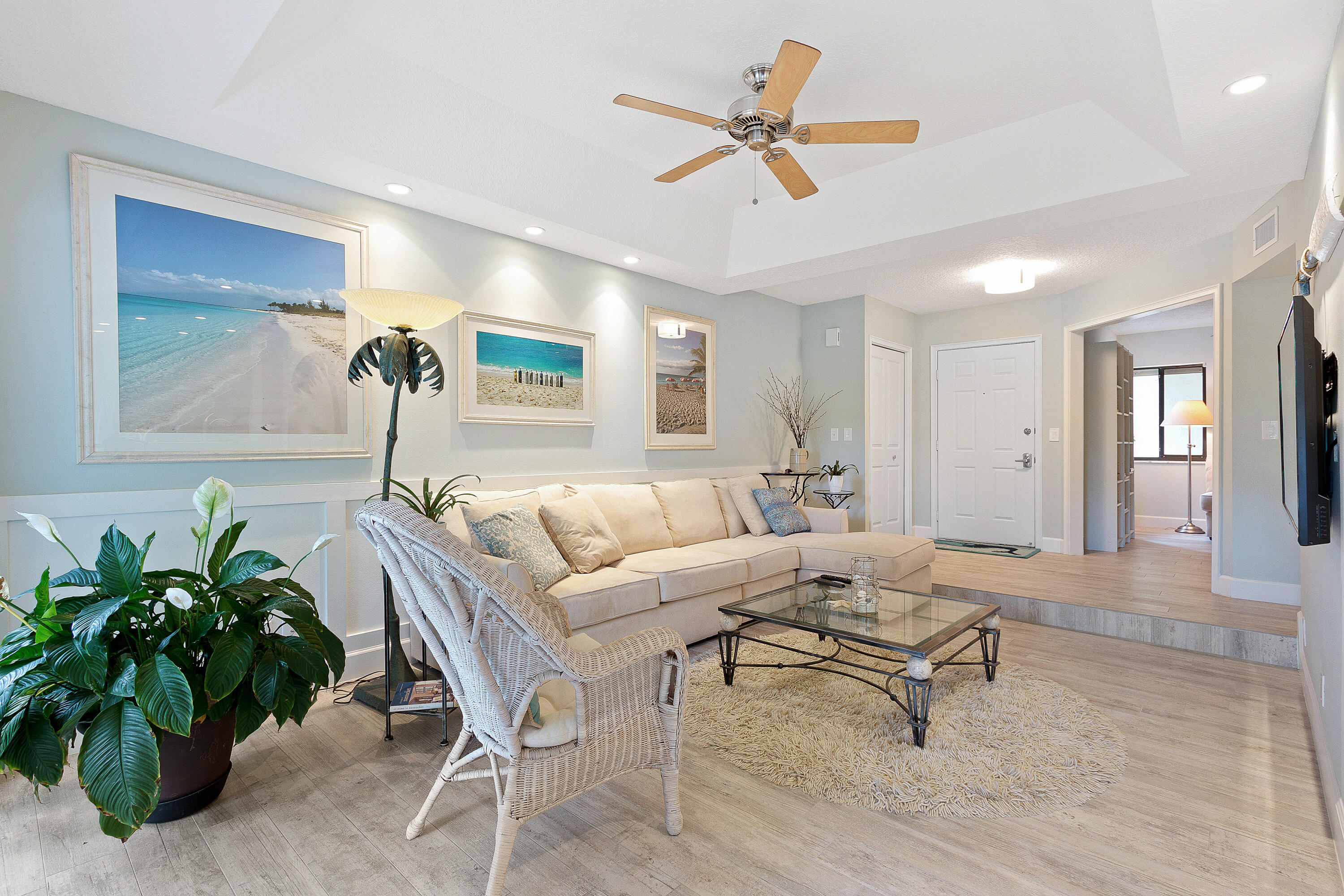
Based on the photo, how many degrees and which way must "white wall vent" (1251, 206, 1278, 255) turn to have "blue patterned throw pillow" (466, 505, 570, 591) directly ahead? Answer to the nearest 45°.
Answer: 0° — it already faces it

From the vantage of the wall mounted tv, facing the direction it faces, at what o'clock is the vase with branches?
The vase with branches is roughly at 1 o'clock from the wall mounted tv.

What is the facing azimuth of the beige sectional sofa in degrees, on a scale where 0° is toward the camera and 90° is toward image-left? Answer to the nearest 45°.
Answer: approximately 315°

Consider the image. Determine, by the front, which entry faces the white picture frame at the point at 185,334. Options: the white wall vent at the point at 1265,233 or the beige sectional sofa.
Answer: the white wall vent

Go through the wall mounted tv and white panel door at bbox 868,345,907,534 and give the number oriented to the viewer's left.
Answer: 1

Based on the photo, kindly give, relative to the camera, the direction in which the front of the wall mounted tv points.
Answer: facing to the left of the viewer

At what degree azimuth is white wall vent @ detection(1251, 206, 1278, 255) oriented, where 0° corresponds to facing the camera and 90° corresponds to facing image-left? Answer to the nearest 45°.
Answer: approximately 45°

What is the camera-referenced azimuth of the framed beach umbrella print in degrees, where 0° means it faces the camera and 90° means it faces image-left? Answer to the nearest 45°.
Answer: approximately 315°

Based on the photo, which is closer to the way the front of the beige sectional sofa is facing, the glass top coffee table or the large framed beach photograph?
the glass top coffee table

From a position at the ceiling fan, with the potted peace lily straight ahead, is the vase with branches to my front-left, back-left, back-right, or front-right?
back-right

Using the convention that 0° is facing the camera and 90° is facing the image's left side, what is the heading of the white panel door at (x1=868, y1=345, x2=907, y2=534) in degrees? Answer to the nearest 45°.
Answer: approximately 315°

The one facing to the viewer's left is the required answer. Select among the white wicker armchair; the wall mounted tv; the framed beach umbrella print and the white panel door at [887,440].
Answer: the wall mounted tv
